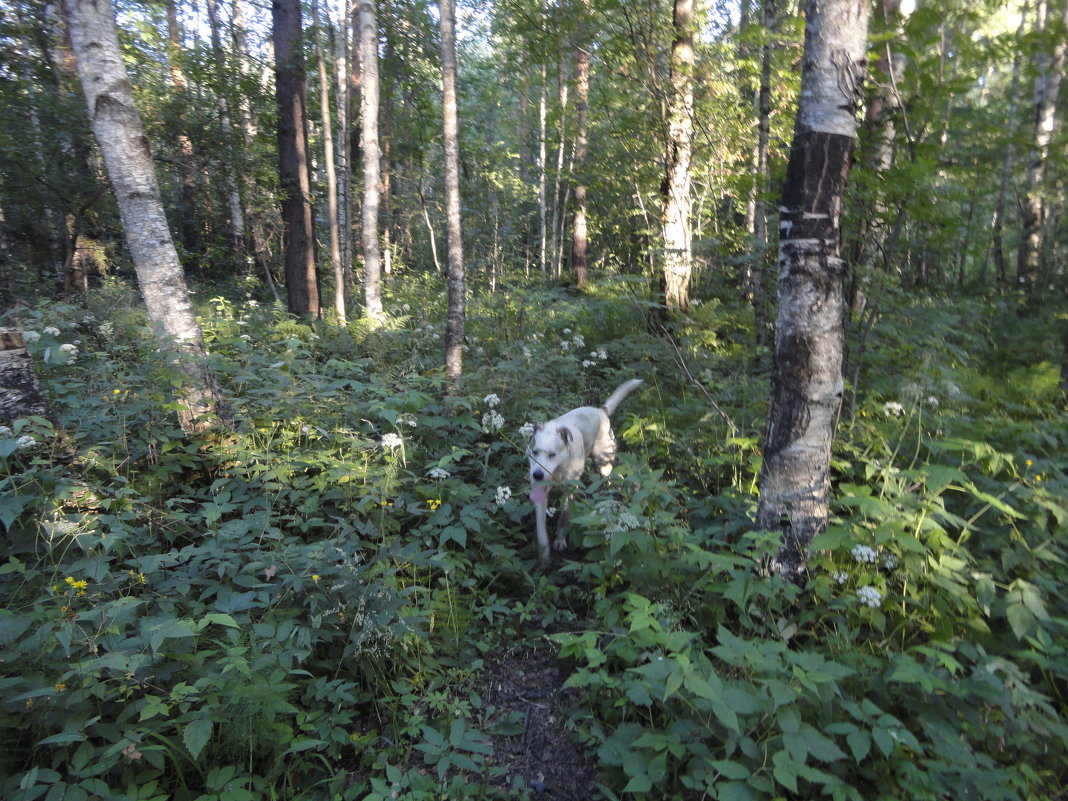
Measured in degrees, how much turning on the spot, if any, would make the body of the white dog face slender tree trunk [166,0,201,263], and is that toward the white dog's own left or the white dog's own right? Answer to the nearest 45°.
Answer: approximately 90° to the white dog's own right

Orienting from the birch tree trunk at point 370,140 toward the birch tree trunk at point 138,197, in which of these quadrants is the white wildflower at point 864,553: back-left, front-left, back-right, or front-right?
front-left

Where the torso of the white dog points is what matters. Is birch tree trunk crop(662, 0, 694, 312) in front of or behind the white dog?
behind

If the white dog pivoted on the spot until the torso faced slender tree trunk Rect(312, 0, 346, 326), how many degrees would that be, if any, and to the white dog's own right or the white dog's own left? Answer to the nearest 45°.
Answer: approximately 90° to the white dog's own right

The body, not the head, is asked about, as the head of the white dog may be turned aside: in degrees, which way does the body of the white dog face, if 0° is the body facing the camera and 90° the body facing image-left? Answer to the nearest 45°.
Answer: approximately 45°

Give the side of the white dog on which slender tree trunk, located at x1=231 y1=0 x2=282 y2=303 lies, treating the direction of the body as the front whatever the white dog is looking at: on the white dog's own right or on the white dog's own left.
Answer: on the white dog's own right

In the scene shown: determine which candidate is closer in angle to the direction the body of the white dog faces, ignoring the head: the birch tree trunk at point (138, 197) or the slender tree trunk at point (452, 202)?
the birch tree trunk

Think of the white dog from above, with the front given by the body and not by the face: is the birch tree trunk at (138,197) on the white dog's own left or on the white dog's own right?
on the white dog's own right

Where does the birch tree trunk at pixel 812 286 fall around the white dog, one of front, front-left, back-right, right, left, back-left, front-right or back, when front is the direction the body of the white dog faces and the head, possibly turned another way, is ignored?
left

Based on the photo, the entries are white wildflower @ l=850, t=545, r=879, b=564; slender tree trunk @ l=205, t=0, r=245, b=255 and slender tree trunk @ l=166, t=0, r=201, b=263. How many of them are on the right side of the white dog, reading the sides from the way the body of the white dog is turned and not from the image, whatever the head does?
2

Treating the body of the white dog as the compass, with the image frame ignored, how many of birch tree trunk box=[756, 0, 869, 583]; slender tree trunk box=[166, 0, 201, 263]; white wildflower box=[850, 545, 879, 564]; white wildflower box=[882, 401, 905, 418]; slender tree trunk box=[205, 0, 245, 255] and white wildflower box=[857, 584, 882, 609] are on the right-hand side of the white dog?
2

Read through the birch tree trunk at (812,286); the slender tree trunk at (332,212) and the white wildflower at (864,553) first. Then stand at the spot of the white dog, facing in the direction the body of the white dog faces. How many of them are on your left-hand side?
2

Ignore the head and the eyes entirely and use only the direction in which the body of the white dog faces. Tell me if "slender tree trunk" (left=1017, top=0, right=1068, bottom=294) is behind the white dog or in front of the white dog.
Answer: behind

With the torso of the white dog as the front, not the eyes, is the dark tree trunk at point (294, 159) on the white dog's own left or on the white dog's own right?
on the white dog's own right
